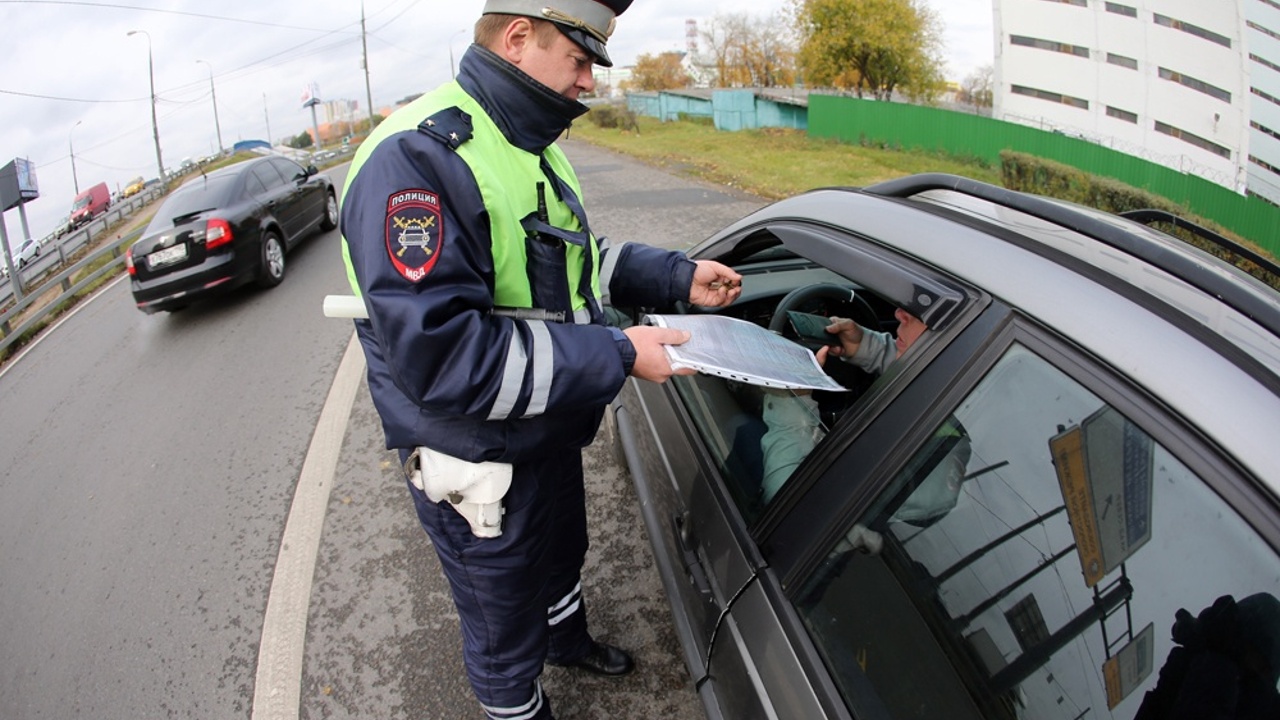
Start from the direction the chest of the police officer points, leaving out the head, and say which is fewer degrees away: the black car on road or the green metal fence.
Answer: the green metal fence

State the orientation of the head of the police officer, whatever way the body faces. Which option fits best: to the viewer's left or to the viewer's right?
to the viewer's right

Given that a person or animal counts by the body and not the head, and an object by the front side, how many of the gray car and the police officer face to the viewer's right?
1

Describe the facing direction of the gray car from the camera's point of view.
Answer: facing away from the viewer and to the left of the viewer

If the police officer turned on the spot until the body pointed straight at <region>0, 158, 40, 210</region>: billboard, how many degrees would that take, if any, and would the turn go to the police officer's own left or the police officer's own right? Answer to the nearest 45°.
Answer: approximately 135° to the police officer's own left

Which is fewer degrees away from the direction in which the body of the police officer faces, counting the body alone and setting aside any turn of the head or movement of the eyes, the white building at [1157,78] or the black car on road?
the white building

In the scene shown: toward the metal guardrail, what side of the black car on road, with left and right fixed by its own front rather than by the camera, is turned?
left

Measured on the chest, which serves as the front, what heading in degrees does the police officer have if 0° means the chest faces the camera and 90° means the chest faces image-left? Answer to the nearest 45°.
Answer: approximately 270°

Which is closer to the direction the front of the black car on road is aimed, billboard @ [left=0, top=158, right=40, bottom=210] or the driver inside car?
the billboard

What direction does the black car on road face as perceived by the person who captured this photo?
facing away from the viewer and to the right of the viewer
